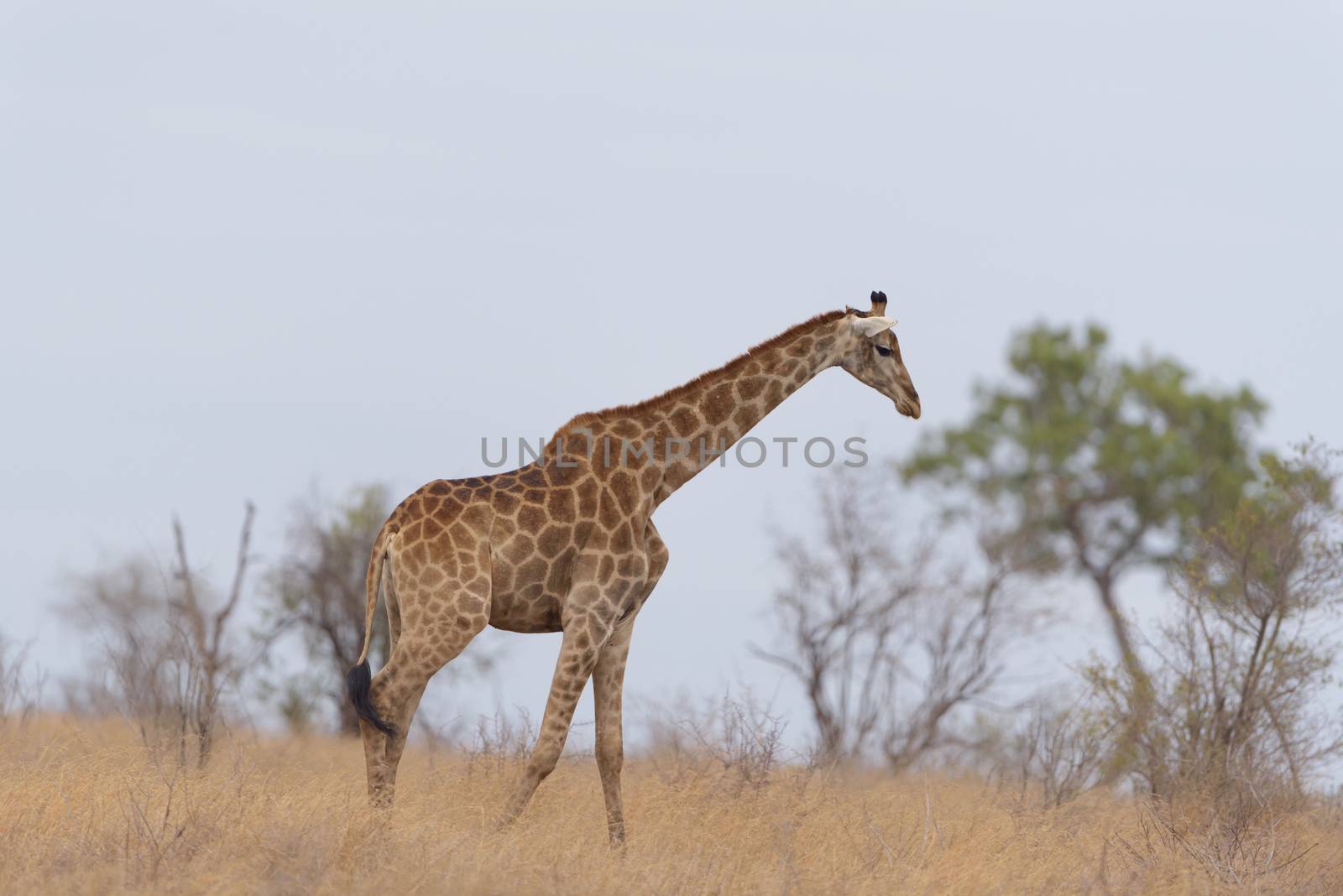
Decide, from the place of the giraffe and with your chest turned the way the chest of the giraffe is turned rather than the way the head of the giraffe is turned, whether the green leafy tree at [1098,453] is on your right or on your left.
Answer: on your left

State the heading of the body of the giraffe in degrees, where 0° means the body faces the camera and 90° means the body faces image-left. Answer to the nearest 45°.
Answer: approximately 270°
